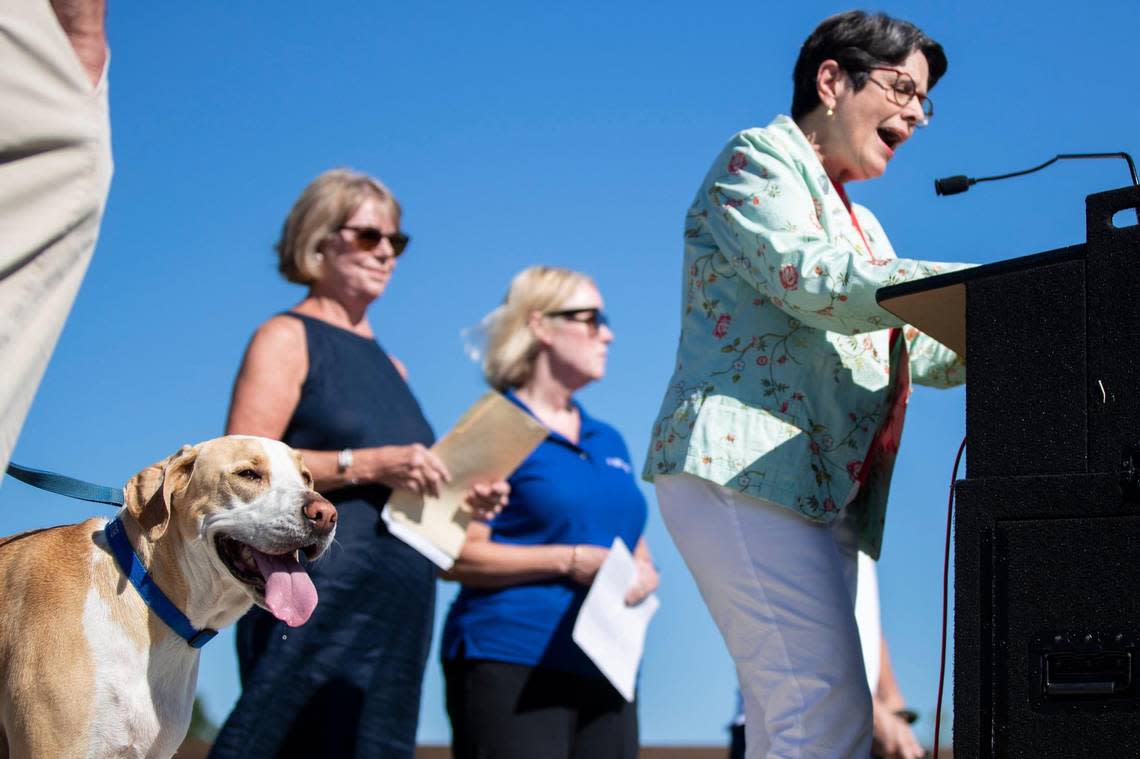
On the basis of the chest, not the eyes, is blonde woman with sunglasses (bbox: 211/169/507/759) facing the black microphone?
yes

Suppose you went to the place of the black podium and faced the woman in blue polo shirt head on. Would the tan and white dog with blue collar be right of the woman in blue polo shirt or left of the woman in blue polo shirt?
left

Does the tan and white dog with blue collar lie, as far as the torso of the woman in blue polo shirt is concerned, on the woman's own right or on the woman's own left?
on the woman's own right

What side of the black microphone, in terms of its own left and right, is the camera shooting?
left

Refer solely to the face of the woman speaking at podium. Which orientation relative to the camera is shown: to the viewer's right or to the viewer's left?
to the viewer's right

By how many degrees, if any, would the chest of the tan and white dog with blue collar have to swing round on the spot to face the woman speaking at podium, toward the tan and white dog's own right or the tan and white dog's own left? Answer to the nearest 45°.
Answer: approximately 45° to the tan and white dog's own left

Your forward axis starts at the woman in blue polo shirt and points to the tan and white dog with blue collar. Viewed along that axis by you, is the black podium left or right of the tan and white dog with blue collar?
left

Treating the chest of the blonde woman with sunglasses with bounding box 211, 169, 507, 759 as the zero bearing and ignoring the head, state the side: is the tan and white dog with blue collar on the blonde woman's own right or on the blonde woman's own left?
on the blonde woman's own right

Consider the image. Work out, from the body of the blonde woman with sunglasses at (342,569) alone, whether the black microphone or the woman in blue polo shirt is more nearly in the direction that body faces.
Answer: the black microphone
